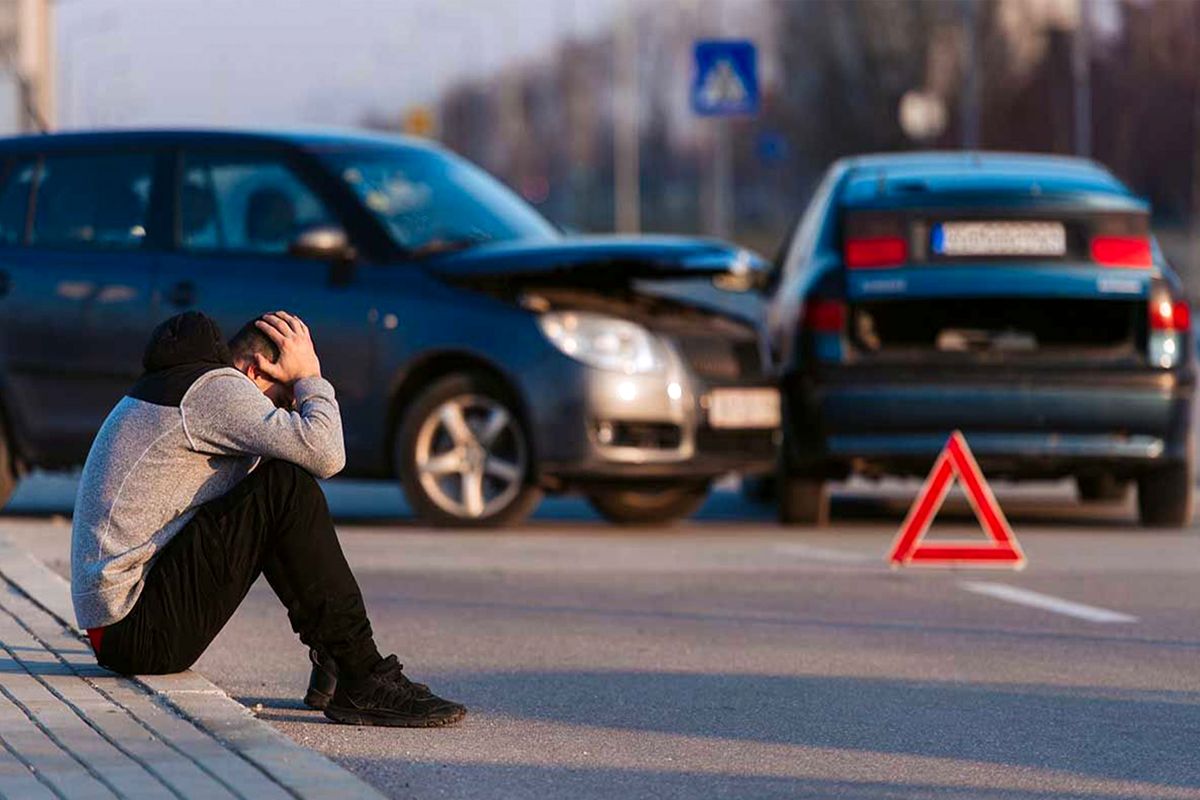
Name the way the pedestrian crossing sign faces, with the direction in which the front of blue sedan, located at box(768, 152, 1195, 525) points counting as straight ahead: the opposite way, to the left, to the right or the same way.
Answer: the opposite way

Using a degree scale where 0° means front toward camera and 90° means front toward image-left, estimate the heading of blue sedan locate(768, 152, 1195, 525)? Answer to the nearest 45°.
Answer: approximately 180°

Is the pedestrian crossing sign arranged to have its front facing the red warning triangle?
yes

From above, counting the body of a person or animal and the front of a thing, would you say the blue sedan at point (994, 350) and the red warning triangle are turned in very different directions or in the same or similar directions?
very different directions

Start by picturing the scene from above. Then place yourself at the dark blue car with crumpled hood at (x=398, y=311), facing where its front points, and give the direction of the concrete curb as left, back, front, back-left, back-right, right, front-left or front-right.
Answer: front-right

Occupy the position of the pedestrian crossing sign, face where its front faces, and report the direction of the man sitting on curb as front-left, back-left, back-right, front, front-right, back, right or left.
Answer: front

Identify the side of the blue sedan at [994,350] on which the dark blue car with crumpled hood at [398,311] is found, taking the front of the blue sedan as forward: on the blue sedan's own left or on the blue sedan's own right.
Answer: on the blue sedan's own left

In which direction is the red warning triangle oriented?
toward the camera

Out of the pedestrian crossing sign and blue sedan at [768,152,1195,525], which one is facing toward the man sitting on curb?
the pedestrian crossing sign

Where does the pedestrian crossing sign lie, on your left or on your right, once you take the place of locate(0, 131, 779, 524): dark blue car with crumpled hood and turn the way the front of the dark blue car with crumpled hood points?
on your left

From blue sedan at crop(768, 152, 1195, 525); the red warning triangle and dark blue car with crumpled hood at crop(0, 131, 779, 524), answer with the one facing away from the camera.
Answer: the blue sedan

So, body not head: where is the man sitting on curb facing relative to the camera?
to the viewer's right

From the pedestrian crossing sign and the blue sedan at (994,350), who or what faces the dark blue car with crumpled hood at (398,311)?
the pedestrian crossing sign

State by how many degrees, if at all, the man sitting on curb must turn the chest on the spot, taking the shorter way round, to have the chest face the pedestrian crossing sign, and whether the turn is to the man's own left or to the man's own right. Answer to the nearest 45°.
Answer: approximately 90° to the man's own left

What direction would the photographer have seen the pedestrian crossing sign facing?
facing the viewer

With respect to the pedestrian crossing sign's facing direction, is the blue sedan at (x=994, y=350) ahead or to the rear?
ahead

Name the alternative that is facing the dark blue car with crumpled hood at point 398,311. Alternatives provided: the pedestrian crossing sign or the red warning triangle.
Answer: the pedestrian crossing sign
